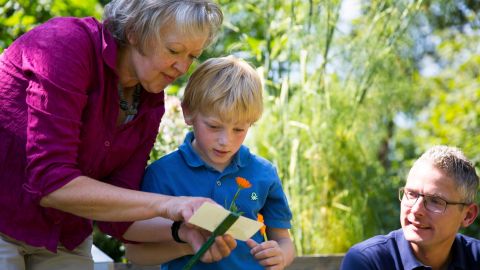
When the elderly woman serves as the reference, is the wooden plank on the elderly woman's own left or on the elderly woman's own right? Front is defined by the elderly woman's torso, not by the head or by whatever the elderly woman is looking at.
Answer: on the elderly woman's own left

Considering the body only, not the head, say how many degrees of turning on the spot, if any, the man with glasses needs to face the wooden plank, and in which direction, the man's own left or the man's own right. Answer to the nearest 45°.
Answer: approximately 90° to the man's own right

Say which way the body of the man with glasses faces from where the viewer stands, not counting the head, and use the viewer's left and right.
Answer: facing the viewer and to the left of the viewer

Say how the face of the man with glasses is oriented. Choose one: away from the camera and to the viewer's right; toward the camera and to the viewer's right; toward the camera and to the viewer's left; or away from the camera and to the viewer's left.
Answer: toward the camera and to the viewer's left

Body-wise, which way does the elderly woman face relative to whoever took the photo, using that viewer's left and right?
facing the viewer and to the right of the viewer
